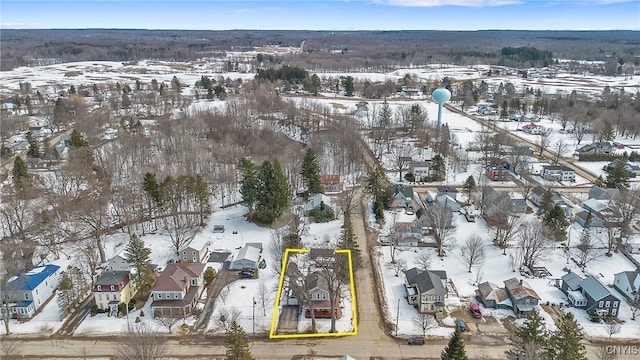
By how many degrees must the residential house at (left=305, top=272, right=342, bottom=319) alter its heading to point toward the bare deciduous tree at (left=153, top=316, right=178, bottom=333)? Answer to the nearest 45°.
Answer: approximately 90° to its right

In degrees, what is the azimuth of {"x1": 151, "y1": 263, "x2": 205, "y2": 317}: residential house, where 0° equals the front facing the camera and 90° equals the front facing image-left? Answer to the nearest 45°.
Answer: approximately 0°

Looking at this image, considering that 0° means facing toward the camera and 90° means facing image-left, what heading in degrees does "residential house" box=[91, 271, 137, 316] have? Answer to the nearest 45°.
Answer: approximately 0°

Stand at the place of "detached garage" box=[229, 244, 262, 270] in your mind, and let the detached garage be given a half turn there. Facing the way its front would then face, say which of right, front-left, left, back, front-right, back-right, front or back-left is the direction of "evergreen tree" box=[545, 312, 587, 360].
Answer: back-right
